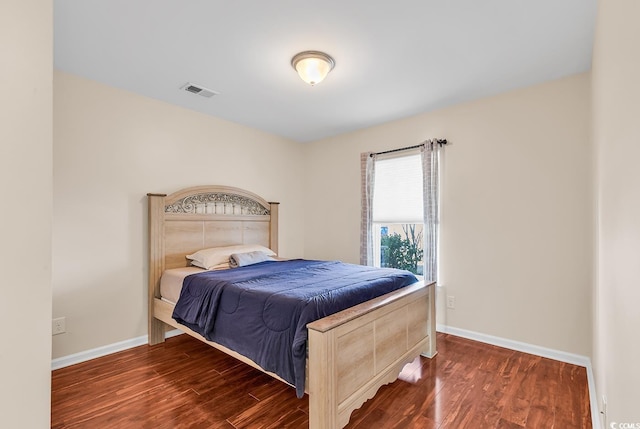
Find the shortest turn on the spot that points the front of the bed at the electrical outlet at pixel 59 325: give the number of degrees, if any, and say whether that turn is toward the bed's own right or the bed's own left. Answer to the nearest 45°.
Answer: approximately 135° to the bed's own right

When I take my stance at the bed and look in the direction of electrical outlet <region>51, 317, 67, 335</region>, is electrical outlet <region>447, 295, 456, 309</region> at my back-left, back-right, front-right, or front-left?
back-right

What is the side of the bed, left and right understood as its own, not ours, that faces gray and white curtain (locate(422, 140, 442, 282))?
left

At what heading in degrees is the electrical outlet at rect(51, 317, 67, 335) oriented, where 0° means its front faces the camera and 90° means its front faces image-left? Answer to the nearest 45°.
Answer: approximately 315°

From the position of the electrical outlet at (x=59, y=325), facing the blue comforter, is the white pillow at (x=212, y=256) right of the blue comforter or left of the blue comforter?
left
